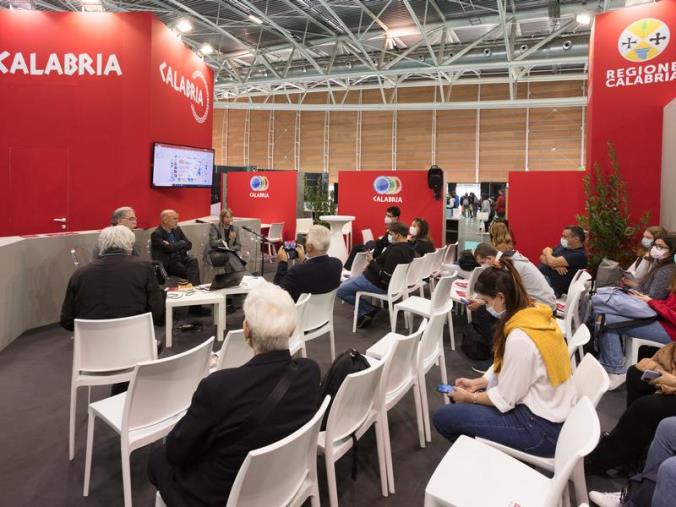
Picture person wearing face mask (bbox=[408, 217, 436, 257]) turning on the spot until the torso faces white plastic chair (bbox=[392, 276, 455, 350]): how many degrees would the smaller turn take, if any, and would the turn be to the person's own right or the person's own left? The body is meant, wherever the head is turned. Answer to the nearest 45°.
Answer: approximately 90° to the person's own left

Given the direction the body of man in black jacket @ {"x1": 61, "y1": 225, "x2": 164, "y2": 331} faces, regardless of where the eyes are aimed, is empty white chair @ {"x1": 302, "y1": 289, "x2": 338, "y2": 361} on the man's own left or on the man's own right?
on the man's own right

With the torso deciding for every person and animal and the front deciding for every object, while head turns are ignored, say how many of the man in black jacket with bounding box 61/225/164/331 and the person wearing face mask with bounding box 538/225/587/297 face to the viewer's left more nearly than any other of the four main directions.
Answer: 1

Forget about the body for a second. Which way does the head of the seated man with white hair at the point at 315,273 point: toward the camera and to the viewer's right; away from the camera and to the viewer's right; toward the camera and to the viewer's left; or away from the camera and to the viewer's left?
away from the camera and to the viewer's left

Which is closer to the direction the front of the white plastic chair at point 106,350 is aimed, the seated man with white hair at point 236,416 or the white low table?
the white low table

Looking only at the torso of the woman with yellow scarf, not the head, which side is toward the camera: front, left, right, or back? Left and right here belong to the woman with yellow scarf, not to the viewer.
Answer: left

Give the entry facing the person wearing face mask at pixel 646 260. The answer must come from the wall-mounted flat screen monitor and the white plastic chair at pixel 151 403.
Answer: the wall-mounted flat screen monitor

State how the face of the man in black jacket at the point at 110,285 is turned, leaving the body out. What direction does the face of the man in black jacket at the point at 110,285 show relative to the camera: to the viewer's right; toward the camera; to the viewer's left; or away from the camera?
away from the camera

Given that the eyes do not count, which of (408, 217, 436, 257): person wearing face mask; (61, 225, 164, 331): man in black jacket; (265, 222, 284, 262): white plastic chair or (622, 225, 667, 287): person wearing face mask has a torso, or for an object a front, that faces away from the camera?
the man in black jacket

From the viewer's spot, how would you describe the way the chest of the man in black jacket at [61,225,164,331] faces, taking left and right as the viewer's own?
facing away from the viewer
